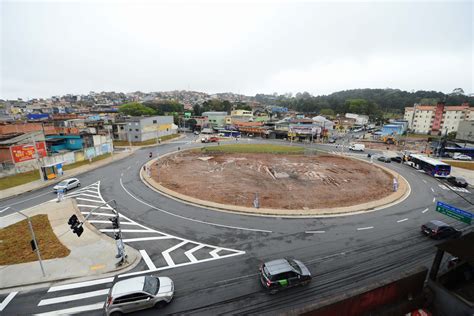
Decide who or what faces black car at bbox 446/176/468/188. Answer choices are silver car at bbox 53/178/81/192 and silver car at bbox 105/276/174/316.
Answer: silver car at bbox 105/276/174/316

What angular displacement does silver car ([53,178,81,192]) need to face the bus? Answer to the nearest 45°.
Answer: approximately 90° to its left

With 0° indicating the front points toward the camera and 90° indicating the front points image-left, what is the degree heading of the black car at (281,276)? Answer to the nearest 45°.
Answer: approximately 225°

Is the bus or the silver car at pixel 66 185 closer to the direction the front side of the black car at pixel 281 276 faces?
the bus

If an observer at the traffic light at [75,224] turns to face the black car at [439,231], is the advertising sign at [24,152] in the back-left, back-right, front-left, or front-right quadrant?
back-left

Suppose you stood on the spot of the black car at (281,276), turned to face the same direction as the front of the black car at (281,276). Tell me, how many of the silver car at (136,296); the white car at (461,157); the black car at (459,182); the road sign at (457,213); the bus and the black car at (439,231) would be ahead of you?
5

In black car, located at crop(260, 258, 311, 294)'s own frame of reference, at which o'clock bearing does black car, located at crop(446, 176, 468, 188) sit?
black car, located at crop(446, 176, 468, 188) is roughly at 12 o'clock from black car, located at crop(260, 258, 311, 294).

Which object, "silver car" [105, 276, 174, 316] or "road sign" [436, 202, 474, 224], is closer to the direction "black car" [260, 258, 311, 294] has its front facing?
the road sign

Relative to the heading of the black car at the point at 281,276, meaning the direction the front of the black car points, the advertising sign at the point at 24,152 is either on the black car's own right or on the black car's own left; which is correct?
on the black car's own left

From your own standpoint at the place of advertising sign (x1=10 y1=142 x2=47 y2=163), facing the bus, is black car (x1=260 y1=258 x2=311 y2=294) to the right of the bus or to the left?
right

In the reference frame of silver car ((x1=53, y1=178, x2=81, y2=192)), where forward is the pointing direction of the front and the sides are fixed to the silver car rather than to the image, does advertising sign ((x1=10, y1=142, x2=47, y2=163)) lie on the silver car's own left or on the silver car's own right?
on the silver car's own right

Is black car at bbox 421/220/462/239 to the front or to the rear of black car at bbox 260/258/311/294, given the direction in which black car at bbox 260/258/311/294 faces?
to the front

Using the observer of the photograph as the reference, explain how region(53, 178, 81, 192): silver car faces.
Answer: facing the viewer and to the left of the viewer

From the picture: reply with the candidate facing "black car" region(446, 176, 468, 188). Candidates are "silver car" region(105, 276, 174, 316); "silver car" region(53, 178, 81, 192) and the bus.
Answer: "silver car" region(105, 276, 174, 316)

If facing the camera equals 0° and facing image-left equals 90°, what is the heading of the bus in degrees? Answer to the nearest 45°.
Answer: approximately 135°

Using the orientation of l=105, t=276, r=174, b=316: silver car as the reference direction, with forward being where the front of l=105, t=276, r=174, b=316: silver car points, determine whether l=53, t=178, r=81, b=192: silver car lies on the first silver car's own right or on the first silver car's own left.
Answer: on the first silver car's own left

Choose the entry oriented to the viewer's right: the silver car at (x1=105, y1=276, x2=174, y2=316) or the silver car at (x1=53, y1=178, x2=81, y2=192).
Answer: the silver car at (x1=105, y1=276, x2=174, y2=316)

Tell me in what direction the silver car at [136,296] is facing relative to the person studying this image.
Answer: facing to the right of the viewer
